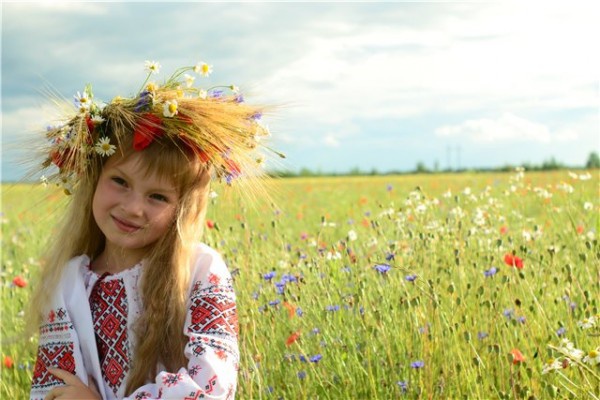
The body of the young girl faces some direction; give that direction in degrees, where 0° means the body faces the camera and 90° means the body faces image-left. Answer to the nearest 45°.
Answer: approximately 45°

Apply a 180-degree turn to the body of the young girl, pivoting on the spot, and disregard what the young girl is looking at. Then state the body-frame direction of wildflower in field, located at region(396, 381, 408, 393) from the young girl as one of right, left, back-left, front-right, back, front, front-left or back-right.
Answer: front-right
